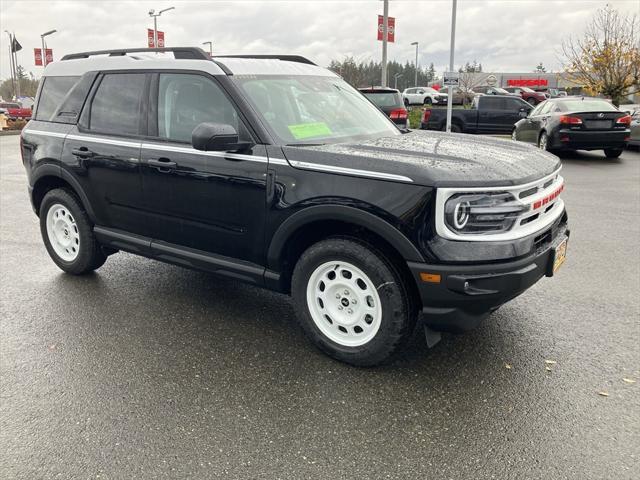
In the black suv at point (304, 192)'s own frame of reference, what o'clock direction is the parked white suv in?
The parked white suv is roughly at 8 o'clock from the black suv.

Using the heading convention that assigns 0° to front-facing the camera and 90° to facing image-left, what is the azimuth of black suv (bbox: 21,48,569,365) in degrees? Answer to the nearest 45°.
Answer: approximately 315°

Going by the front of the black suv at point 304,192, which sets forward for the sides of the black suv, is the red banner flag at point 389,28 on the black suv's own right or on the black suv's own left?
on the black suv's own left
